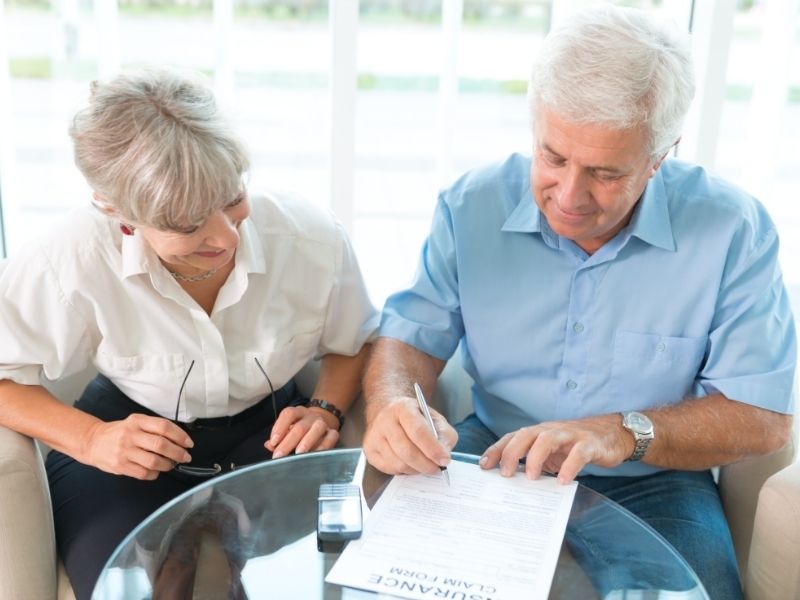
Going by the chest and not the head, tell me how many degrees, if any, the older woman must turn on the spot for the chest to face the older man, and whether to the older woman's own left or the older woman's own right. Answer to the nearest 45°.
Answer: approximately 90° to the older woman's own left

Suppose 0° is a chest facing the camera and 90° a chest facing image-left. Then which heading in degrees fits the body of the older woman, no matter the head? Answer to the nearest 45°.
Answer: approximately 0°
